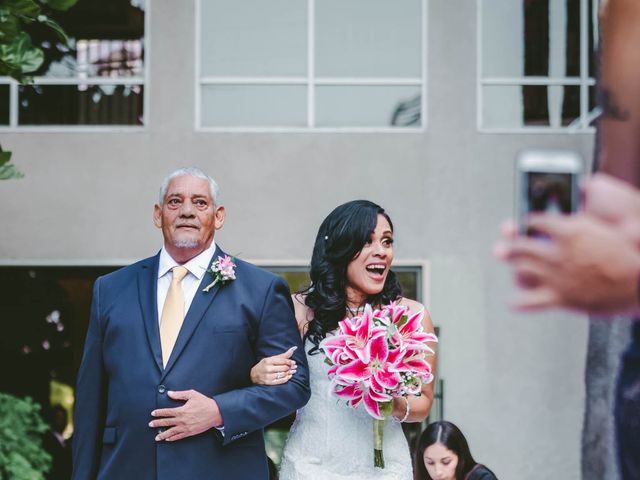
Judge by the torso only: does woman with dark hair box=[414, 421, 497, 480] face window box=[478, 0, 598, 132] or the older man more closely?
the older man

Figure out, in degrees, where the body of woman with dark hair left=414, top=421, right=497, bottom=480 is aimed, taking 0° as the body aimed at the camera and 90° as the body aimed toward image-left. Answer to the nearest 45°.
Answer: approximately 45°

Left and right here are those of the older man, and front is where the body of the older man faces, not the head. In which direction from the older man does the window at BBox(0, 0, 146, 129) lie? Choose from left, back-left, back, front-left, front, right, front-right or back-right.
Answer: back

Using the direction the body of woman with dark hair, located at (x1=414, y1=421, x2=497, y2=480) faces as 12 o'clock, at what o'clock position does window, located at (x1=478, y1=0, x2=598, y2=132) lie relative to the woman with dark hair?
The window is roughly at 5 o'clock from the woman with dark hair.

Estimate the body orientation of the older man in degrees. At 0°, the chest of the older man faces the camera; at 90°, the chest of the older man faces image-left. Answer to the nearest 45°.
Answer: approximately 0°

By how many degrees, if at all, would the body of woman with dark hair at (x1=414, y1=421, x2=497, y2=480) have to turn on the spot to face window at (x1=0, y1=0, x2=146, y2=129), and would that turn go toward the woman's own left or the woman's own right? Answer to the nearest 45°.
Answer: approximately 90° to the woman's own right
